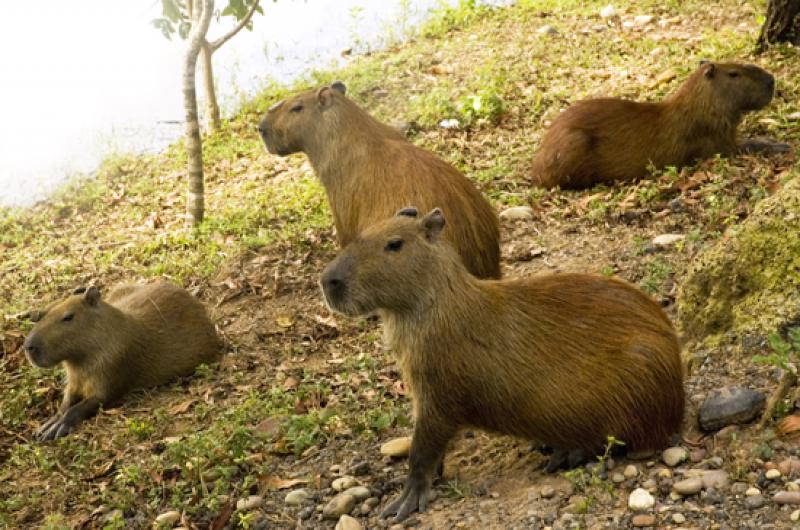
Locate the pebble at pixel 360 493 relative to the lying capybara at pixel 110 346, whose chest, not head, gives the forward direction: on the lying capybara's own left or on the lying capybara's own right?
on the lying capybara's own left

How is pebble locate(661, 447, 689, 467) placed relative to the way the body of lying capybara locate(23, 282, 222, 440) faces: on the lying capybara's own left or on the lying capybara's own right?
on the lying capybara's own left

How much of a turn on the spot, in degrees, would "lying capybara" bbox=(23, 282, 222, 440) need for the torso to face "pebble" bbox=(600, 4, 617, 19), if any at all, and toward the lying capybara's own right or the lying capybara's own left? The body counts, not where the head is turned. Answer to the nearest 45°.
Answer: approximately 180°

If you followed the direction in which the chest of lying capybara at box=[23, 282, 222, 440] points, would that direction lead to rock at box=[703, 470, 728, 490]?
no

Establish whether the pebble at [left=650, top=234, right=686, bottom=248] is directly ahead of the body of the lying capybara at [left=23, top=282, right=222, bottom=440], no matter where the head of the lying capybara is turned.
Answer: no

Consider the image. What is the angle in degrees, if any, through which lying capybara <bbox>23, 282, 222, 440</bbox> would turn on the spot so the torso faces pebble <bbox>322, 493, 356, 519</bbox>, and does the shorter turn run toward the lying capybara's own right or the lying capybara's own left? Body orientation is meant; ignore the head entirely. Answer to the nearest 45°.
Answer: approximately 45° to the lying capybara's own left

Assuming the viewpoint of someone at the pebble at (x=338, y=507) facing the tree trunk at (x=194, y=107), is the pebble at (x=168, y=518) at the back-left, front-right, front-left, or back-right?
front-left

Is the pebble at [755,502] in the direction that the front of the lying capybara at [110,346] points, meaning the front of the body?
no

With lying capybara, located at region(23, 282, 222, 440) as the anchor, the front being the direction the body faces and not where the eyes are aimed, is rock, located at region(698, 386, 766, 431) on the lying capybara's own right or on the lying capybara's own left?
on the lying capybara's own left

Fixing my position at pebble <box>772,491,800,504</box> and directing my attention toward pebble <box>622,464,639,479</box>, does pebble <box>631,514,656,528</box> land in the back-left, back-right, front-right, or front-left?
front-left

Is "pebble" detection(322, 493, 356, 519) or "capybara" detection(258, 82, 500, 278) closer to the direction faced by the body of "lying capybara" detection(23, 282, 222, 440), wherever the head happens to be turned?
the pebble

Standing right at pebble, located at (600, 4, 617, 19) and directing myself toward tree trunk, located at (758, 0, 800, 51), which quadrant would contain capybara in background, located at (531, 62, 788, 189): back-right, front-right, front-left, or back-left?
front-right

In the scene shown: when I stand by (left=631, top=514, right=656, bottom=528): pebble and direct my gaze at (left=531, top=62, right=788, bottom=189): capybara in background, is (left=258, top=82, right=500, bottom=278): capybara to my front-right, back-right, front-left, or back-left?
front-left

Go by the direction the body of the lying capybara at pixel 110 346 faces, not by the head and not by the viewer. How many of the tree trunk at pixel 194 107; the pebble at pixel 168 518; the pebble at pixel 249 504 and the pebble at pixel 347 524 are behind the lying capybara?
1

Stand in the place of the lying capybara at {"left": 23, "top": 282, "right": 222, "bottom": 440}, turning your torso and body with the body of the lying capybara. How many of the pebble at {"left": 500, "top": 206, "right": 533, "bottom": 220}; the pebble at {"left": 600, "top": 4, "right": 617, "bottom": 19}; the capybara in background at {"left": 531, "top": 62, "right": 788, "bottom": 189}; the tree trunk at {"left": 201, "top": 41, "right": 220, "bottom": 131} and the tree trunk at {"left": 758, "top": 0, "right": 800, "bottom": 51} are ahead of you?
0

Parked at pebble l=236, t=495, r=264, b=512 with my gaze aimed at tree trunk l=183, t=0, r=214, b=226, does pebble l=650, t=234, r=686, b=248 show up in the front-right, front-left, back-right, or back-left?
front-right

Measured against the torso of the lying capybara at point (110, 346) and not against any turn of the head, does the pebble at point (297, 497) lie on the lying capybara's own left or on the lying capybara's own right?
on the lying capybara's own left

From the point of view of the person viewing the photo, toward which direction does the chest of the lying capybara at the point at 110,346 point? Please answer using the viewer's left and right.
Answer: facing the viewer and to the left of the viewer

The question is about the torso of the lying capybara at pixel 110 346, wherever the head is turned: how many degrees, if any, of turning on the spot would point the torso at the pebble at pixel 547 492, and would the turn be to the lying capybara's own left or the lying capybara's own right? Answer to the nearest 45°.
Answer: approximately 90° to the lying capybara's own left
